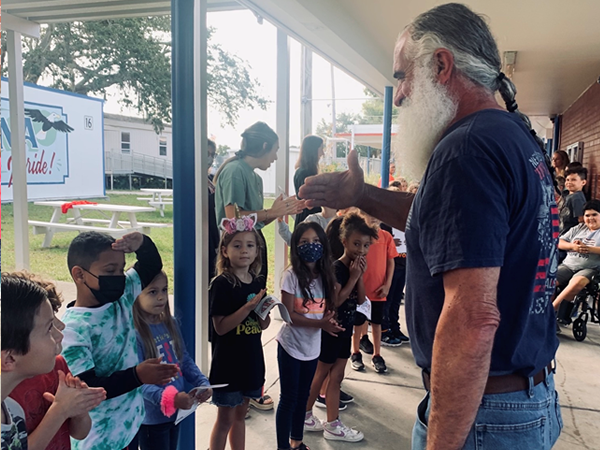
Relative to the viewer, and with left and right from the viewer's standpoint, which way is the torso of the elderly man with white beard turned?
facing away from the viewer and to the left of the viewer

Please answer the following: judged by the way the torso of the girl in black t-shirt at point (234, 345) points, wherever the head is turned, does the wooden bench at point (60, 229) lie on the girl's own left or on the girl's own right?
on the girl's own right

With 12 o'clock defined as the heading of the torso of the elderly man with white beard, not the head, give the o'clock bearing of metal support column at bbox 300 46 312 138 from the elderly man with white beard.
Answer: The metal support column is roughly at 1 o'clock from the elderly man with white beard.

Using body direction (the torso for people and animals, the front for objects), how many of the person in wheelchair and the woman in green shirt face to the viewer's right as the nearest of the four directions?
1

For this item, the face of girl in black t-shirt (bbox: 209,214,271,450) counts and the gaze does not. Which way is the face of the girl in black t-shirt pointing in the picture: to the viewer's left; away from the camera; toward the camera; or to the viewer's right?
toward the camera

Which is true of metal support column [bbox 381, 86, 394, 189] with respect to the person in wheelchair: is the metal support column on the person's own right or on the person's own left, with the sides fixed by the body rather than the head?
on the person's own right

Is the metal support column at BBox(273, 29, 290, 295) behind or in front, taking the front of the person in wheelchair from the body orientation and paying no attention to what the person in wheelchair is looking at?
in front

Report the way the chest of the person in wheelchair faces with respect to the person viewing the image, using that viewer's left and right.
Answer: facing the viewer and to the left of the viewer

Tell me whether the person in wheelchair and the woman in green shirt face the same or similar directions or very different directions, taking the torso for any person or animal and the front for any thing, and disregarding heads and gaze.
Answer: very different directions

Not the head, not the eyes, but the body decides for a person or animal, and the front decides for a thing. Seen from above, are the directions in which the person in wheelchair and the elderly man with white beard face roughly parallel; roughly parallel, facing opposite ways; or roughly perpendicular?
roughly perpendicular

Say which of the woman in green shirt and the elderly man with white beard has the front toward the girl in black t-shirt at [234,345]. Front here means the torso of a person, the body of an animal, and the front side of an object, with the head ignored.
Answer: the elderly man with white beard

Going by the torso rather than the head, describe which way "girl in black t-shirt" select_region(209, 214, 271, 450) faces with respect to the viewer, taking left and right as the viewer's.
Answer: facing the viewer and to the right of the viewer

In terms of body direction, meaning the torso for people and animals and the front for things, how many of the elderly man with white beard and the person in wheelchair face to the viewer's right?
0

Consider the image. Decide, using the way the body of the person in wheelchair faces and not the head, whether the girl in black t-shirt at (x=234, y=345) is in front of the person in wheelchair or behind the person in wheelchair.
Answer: in front

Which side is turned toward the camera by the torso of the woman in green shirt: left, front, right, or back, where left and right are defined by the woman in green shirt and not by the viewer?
right
